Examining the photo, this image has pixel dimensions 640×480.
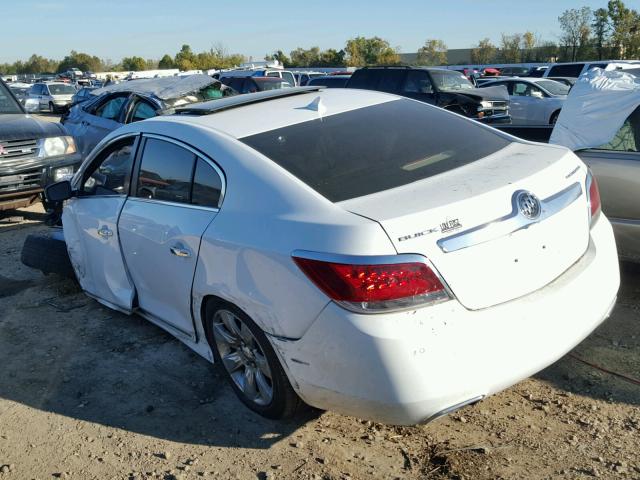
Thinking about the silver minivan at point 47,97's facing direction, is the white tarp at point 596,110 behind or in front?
in front

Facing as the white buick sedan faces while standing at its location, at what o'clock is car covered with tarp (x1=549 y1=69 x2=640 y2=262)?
The car covered with tarp is roughly at 3 o'clock from the white buick sedan.

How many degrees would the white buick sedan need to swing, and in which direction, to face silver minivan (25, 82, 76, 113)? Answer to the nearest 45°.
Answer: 0° — it already faces it

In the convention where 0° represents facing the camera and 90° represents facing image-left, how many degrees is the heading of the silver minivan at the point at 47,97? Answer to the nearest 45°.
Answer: approximately 315°

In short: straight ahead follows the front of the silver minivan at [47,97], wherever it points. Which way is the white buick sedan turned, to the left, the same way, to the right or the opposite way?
the opposite way

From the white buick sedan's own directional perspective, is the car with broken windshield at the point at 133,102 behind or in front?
in front

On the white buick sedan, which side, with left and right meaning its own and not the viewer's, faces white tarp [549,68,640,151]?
right

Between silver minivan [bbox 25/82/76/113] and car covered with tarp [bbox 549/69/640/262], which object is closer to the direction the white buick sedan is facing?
the silver minivan

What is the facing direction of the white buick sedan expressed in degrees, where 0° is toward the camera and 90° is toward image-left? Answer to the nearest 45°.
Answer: approximately 135°
